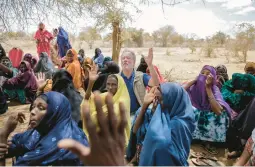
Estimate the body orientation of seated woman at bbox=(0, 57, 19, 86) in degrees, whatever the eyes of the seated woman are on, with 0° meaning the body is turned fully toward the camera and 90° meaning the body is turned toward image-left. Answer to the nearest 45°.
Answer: approximately 315°

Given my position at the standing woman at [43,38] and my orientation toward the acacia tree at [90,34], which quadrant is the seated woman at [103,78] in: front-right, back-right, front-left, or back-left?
back-right

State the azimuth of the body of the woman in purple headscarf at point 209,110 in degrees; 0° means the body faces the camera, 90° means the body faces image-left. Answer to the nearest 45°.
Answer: approximately 45°

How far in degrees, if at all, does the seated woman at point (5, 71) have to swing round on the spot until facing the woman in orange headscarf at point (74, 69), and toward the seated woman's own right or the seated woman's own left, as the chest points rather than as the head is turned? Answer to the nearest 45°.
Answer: approximately 45° to the seated woman's own left
